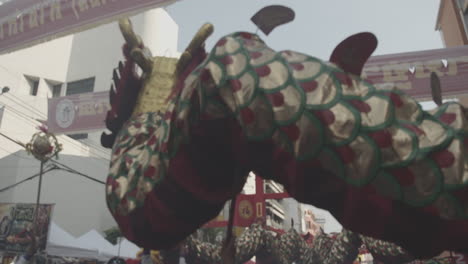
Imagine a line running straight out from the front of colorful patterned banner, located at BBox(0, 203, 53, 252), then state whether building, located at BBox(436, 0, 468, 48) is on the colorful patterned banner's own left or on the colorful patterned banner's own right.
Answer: on the colorful patterned banner's own left

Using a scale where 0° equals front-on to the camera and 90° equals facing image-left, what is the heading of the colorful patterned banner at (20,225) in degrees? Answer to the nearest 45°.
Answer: approximately 0°

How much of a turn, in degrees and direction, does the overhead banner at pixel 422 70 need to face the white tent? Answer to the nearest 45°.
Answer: approximately 135° to its right

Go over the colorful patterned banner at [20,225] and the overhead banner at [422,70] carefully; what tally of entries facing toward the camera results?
2

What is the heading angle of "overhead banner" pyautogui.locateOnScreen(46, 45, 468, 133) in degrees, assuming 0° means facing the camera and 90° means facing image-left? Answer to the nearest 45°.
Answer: approximately 0°
